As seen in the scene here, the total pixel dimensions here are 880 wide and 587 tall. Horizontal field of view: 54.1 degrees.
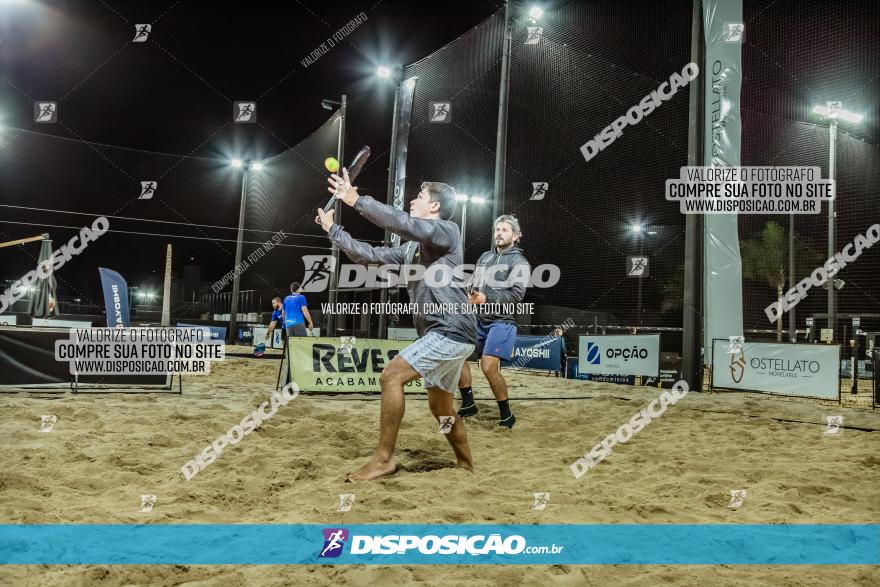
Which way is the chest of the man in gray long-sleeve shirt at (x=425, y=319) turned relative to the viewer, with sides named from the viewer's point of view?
facing to the left of the viewer

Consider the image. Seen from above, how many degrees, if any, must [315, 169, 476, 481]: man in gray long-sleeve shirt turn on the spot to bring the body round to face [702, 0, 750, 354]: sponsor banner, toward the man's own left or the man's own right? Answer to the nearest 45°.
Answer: approximately 135° to the man's own right

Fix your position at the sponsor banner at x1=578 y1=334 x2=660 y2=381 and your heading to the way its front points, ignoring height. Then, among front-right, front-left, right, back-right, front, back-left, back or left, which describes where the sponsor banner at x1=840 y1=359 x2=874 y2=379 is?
back-left

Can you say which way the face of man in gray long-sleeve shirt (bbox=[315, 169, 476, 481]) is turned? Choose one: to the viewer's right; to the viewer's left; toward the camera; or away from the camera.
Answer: to the viewer's left

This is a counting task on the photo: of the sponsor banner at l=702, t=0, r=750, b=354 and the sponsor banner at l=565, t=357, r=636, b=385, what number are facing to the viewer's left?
0

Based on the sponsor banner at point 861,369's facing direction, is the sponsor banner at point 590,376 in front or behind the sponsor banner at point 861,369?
in front
